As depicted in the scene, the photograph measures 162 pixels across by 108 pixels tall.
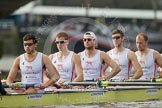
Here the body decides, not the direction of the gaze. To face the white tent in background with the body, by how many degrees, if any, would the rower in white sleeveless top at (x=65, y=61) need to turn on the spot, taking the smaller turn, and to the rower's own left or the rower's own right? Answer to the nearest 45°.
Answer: approximately 135° to the rower's own right

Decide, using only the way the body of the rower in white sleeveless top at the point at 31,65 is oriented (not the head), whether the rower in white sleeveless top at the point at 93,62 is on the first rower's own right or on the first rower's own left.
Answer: on the first rower's own left

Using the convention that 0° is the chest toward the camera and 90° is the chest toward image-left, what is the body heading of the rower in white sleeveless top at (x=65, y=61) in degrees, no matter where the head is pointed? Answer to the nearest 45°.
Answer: approximately 45°
